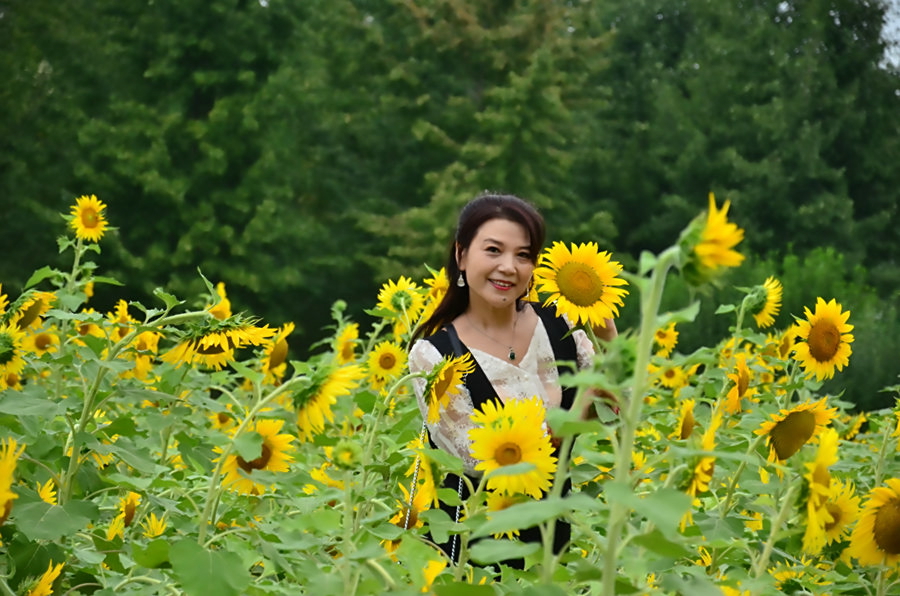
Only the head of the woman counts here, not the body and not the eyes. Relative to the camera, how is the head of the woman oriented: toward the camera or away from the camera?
toward the camera

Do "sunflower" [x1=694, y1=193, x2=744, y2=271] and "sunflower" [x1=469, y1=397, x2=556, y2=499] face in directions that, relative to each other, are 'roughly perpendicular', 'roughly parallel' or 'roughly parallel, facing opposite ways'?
roughly perpendicular

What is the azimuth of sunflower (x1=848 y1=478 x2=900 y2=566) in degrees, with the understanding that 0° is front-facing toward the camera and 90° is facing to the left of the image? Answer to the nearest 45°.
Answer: approximately 0°

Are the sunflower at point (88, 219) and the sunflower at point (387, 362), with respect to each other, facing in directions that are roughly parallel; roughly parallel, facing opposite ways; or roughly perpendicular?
roughly parallel

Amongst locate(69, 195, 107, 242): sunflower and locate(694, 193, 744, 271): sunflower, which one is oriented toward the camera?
locate(69, 195, 107, 242): sunflower

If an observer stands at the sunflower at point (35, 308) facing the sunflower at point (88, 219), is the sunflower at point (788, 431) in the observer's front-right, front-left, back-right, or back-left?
back-right

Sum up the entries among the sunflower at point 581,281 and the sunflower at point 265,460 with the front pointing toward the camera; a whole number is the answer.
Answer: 2

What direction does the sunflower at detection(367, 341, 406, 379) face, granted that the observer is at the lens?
facing the viewer

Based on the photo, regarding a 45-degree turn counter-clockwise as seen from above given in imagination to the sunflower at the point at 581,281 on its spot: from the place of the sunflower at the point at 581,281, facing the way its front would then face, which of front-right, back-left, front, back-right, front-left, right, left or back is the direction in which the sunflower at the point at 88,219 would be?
back

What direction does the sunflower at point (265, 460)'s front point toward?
toward the camera

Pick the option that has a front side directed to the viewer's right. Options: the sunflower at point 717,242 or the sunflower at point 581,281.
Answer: the sunflower at point 717,242

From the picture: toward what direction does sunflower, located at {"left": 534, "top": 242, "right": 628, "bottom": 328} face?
toward the camera

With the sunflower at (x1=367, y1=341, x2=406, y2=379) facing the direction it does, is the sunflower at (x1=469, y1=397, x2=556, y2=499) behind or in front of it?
in front

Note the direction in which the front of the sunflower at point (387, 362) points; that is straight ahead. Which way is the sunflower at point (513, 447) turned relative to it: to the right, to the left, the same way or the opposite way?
the same way
